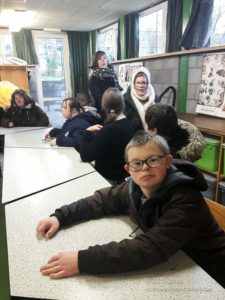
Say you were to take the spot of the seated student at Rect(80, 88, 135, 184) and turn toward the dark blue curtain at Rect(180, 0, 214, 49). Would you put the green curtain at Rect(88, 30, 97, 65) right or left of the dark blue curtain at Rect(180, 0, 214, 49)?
left

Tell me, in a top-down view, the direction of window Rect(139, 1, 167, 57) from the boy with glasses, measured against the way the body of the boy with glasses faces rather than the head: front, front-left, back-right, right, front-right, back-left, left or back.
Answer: back-right

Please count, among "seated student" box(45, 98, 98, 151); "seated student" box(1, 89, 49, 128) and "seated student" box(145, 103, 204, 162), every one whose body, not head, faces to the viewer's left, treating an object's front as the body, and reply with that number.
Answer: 2

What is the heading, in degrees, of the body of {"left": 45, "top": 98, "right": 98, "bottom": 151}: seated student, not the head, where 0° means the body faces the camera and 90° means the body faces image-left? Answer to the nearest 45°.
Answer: approximately 90°

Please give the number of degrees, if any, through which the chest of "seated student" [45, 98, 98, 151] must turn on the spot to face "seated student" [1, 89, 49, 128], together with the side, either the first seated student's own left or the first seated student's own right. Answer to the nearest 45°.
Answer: approximately 45° to the first seated student's own right

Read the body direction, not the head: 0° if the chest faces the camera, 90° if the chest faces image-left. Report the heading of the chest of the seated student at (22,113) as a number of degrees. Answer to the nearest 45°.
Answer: approximately 0°

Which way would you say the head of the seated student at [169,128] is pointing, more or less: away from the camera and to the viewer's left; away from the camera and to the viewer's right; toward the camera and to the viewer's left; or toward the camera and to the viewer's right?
away from the camera and to the viewer's left

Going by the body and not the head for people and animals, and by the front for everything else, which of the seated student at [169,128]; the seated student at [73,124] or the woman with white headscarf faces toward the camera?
the woman with white headscarf

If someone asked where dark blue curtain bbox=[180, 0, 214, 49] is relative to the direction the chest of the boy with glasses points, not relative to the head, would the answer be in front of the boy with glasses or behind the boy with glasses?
behind

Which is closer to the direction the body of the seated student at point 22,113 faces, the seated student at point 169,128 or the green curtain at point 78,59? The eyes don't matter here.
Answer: the seated student

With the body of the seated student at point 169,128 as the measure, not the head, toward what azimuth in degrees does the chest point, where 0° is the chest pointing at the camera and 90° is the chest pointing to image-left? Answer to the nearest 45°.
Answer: approximately 90°

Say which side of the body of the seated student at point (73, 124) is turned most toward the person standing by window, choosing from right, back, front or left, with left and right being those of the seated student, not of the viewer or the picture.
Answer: right

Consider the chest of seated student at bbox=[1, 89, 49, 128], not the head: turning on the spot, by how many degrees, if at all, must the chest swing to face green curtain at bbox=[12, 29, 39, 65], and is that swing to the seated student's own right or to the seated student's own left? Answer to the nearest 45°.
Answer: approximately 180°

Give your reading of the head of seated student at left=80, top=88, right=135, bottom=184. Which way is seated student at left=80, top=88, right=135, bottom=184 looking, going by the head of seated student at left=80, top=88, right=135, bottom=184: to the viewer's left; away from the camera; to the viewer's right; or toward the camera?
away from the camera

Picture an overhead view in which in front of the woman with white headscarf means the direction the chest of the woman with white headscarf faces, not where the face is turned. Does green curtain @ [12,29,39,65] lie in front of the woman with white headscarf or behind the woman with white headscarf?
behind

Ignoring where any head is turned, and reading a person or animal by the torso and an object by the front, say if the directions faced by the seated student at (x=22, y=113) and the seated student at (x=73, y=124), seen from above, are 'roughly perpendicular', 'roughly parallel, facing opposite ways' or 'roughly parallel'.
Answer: roughly perpendicular

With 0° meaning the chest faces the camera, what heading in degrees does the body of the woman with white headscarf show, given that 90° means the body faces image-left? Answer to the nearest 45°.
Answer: approximately 0°

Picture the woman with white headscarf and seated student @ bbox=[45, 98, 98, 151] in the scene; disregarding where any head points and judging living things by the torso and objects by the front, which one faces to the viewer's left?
the seated student
